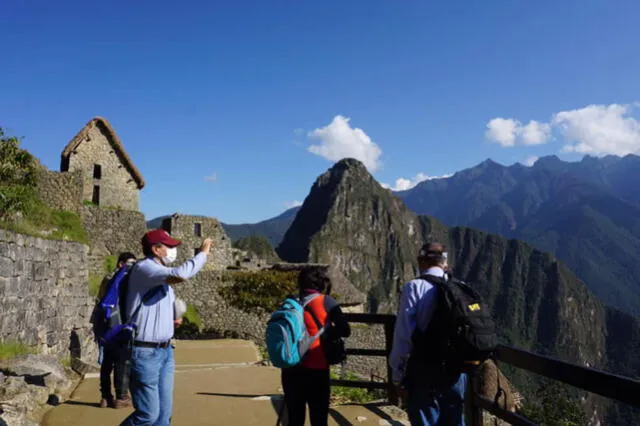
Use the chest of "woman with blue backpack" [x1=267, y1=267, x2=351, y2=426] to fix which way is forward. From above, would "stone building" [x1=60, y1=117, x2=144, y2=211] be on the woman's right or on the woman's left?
on the woman's left

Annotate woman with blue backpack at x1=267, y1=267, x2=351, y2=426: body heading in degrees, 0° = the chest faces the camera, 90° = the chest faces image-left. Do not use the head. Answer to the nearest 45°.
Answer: approximately 225°

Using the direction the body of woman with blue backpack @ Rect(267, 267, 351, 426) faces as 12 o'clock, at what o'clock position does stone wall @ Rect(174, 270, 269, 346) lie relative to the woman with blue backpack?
The stone wall is roughly at 10 o'clock from the woman with blue backpack.

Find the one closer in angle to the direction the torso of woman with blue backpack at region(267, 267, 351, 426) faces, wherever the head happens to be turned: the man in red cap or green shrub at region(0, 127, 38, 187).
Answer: the green shrub

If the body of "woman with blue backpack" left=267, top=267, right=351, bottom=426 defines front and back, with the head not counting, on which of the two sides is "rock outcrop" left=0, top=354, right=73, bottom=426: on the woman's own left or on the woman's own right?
on the woman's own left

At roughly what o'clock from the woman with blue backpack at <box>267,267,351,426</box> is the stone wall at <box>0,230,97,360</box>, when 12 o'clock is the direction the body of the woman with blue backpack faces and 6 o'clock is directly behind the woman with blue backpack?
The stone wall is roughly at 9 o'clock from the woman with blue backpack.

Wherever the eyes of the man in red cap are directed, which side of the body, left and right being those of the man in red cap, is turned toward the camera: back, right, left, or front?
right

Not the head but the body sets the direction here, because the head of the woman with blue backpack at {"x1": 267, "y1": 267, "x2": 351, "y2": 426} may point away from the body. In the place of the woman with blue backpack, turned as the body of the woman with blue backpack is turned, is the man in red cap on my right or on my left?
on my left

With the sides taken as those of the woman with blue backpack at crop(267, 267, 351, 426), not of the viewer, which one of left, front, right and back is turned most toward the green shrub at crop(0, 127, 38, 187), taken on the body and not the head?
left

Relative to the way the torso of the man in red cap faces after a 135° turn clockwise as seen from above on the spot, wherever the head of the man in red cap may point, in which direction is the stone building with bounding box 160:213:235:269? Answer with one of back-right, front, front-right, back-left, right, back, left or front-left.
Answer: back-right

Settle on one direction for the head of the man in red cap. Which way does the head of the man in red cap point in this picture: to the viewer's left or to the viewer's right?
to the viewer's right
